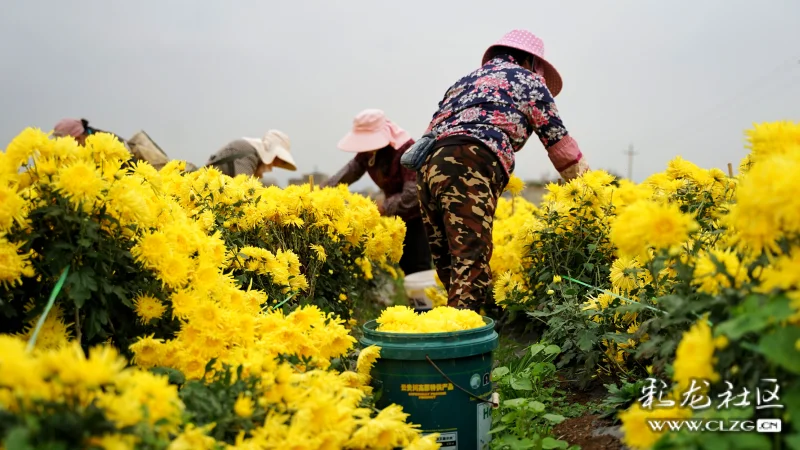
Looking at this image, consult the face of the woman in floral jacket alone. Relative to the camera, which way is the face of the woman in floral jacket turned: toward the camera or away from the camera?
away from the camera

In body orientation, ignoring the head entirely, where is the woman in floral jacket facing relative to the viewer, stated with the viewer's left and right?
facing away from the viewer and to the right of the viewer

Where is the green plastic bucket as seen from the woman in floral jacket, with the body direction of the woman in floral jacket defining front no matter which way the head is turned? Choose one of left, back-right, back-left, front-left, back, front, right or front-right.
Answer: back-right

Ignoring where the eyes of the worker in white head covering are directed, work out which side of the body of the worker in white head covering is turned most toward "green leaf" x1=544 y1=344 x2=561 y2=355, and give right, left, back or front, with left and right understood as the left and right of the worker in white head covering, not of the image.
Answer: right

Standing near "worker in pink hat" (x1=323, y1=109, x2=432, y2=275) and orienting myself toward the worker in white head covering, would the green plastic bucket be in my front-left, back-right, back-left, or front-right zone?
back-left

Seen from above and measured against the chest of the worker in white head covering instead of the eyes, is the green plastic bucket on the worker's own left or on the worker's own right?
on the worker's own right

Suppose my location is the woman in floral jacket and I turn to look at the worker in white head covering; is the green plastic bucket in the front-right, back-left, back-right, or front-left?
back-left

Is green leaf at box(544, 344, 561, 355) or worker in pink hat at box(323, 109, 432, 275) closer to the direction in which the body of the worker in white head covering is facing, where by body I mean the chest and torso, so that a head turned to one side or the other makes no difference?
the worker in pink hat

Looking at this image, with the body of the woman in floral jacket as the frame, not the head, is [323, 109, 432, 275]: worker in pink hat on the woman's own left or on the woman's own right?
on the woman's own left

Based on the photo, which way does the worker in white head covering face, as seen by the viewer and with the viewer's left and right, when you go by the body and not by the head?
facing to the right of the viewer
